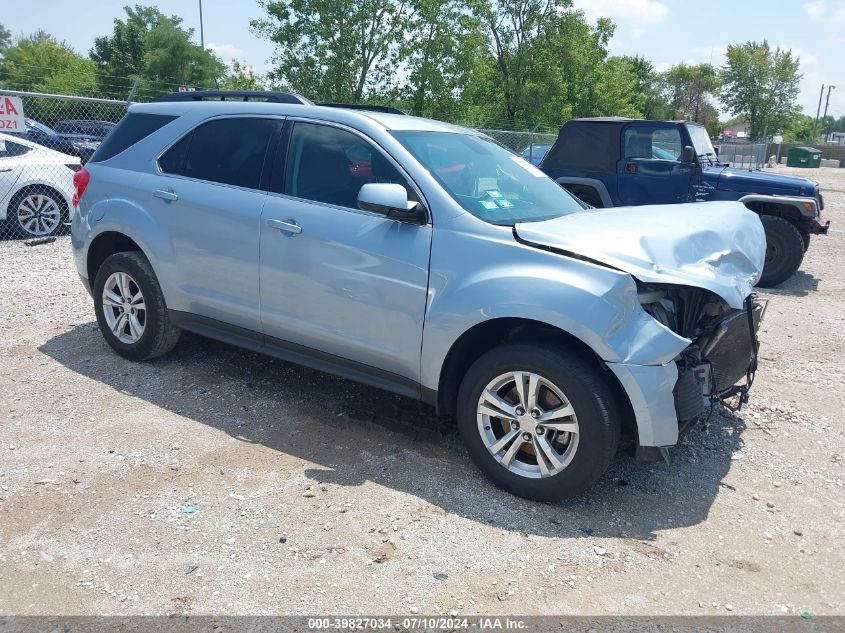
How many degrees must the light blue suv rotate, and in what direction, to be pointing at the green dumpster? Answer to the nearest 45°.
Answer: approximately 90° to its left

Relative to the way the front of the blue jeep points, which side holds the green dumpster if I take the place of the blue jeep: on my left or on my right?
on my left

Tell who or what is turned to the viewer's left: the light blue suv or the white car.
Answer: the white car

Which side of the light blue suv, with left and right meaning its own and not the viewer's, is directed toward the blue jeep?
left

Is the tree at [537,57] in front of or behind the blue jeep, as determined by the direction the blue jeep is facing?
behind

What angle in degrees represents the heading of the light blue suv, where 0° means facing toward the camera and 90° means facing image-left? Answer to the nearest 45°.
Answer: approximately 315°

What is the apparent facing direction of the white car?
to the viewer's left

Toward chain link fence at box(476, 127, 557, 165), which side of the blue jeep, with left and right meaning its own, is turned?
left

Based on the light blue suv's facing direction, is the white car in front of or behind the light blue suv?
behind
